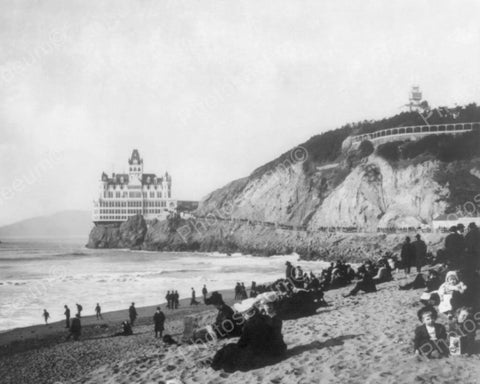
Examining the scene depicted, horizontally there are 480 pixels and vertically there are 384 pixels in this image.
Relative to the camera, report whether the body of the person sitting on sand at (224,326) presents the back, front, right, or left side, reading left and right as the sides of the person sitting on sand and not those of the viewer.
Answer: left

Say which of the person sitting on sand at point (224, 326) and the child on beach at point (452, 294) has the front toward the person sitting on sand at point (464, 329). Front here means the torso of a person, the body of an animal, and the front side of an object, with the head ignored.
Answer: the child on beach

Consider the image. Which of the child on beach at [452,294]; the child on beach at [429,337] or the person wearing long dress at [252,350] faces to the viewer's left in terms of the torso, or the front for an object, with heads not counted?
the person wearing long dress

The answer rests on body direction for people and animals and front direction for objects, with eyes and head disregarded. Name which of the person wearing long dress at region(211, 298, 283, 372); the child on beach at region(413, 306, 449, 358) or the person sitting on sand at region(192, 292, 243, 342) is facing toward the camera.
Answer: the child on beach

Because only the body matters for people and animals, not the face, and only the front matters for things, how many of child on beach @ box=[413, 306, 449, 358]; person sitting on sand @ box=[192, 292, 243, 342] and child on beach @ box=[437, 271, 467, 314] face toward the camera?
2

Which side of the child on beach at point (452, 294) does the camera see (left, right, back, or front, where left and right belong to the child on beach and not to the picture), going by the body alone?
front

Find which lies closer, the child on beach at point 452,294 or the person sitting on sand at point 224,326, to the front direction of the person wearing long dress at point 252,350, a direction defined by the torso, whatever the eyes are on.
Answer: the person sitting on sand

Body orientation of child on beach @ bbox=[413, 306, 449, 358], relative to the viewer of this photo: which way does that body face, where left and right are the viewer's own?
facing the viewer

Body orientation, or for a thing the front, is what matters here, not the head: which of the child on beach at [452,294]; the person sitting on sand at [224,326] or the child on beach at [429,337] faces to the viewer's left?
the person sitting on sand

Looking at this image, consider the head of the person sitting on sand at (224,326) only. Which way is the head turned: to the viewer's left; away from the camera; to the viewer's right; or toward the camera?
to the viewer's left

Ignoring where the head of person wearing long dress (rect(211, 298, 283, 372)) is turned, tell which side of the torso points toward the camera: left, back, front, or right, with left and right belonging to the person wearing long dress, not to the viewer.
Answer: left
